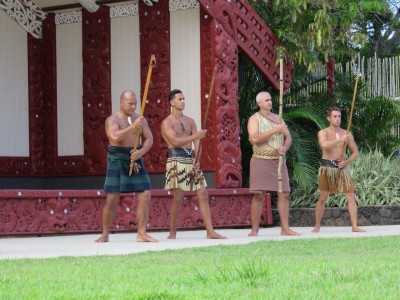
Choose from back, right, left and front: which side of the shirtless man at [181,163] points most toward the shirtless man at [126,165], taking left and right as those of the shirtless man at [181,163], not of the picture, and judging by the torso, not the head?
right

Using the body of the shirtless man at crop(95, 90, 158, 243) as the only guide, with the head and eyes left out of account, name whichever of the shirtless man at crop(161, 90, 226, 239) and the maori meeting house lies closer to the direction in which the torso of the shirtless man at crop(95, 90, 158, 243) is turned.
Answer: the shirtless man

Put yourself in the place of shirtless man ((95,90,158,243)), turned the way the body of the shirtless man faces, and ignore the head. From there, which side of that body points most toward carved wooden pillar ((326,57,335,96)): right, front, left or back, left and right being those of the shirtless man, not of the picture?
left

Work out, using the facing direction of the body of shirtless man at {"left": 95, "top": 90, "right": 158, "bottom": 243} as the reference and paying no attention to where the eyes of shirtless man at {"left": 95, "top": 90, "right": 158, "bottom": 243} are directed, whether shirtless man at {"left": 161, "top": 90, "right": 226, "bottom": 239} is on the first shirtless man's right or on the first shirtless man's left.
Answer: on the first shirtless man's left

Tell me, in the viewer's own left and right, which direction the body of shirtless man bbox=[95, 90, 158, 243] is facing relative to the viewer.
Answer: facing the viewer and to the right of the viewer

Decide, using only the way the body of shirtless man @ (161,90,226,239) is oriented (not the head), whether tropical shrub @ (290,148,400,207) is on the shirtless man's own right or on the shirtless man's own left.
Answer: on the shirtless man's own left

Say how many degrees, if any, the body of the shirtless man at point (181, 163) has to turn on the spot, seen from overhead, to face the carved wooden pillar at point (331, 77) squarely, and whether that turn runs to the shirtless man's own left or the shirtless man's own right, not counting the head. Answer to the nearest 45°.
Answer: approximately 90° to the shirtless man's own left

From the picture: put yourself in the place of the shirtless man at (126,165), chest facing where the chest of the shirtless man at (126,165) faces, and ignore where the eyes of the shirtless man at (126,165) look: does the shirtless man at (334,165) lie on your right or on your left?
on your left

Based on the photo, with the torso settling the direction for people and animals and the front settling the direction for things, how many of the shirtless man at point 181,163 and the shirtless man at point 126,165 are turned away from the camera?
0
